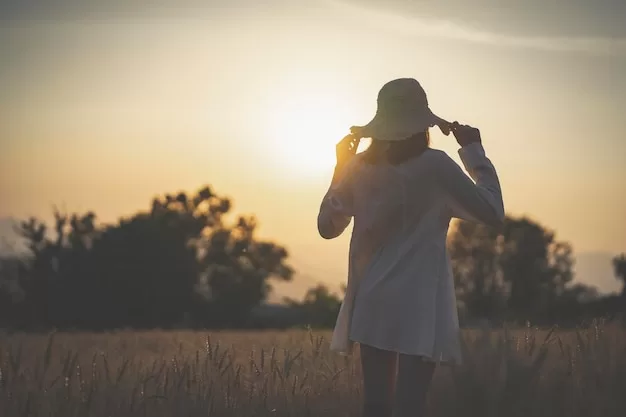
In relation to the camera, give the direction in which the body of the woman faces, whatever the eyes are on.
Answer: away from the camera

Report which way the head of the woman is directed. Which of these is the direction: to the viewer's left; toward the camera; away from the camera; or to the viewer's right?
away from the camera
